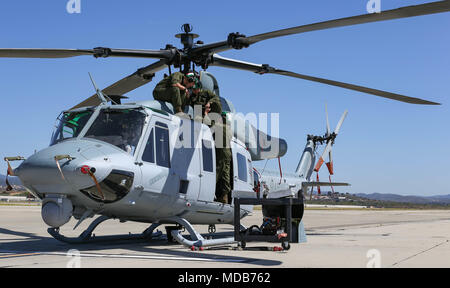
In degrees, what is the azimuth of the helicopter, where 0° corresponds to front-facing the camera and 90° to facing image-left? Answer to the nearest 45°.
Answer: approximately 45°

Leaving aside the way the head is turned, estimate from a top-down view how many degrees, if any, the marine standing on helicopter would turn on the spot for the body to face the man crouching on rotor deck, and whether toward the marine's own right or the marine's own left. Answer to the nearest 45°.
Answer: approximately 45° to the marine's own left

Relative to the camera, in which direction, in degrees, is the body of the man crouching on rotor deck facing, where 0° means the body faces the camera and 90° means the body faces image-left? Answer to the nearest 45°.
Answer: approximately 270°
